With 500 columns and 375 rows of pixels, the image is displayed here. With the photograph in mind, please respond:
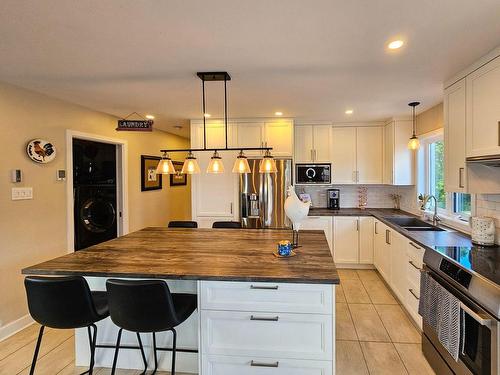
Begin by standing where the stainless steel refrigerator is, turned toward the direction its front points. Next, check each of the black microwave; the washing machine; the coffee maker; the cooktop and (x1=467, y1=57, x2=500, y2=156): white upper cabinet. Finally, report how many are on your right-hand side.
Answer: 1

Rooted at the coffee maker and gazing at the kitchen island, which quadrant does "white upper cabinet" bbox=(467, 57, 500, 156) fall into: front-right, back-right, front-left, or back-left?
front-left

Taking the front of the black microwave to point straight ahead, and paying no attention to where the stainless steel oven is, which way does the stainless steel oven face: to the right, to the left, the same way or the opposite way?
to the right

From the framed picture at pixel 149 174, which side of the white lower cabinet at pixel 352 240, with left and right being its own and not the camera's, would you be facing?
right

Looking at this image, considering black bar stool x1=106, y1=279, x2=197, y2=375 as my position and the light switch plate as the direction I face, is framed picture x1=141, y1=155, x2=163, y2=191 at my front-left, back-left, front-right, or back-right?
front-right

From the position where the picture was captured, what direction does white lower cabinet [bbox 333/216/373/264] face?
facing the viewer

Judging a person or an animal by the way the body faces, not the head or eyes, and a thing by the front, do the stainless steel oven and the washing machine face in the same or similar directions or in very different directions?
very different directions

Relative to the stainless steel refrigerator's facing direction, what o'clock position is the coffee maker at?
The coffee maker is roughly at 8 o'clock from the stainless steel refrigerator.

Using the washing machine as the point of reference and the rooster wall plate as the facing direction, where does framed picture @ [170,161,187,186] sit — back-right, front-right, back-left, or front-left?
back-left

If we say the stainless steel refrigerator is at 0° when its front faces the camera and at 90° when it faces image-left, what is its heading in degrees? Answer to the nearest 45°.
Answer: approximately 0°

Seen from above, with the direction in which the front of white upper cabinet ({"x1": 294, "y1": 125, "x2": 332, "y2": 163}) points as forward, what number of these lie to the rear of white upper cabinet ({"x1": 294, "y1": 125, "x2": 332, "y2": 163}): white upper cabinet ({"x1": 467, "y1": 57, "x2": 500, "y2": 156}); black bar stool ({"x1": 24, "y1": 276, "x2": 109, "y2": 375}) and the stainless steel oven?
0

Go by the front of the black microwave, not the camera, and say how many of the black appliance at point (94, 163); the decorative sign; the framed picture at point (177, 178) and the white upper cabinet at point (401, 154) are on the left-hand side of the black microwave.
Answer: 1

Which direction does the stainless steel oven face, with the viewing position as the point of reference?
facing the viewer and to the left of the viewer

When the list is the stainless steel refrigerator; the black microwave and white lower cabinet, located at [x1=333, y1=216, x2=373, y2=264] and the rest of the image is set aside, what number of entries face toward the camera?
3

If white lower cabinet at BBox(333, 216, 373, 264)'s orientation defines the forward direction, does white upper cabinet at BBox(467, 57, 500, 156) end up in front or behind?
in front

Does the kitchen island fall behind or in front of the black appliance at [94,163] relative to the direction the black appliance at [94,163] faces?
in front

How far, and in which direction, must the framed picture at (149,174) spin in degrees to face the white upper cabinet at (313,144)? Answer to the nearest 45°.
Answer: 0° — it already faces it

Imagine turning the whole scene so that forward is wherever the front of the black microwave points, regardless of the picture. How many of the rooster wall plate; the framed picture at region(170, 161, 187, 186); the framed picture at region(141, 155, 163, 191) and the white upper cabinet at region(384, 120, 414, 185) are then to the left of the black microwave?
1

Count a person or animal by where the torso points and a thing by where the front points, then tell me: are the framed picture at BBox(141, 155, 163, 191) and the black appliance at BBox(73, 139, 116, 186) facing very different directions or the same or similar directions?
same or similar directions
